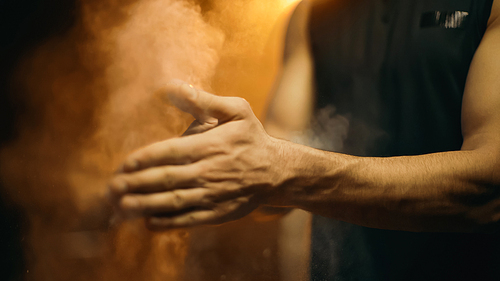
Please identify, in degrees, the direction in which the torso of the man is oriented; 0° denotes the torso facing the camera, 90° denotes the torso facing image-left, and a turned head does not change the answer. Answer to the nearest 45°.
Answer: approximately 45°
